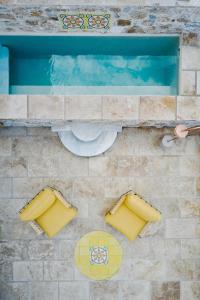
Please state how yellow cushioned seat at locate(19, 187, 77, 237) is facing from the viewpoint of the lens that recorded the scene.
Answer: facing the viewer and to the right of the viewer

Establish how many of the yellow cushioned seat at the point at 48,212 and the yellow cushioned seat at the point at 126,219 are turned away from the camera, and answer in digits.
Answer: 0

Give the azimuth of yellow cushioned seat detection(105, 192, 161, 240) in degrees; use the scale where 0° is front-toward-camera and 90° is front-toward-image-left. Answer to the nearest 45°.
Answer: approximately 45°

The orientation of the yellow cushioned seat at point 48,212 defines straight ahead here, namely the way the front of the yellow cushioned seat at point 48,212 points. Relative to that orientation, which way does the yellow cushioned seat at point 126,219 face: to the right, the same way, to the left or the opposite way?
to the right
